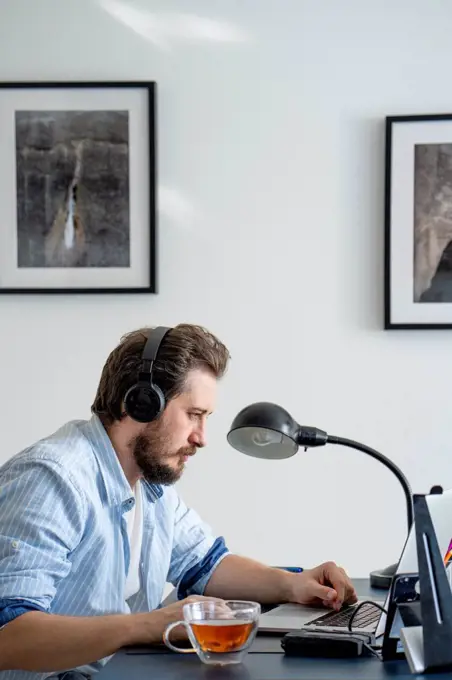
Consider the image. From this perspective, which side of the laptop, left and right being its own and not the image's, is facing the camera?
left

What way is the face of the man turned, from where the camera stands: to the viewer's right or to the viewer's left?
to the viewer's right

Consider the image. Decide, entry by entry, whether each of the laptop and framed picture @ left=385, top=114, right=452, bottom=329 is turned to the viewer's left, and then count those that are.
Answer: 1

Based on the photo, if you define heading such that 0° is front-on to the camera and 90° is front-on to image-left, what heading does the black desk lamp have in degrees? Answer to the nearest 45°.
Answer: approximately 90°

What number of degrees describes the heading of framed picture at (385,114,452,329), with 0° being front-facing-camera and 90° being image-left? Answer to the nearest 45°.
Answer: approximately 0°

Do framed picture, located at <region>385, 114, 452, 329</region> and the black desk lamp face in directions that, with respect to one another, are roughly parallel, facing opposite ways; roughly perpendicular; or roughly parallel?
roughly perpendicular

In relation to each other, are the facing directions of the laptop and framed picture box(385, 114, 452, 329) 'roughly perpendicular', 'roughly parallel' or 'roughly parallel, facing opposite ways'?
roughly perpendicular
